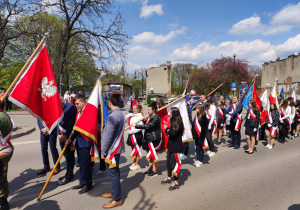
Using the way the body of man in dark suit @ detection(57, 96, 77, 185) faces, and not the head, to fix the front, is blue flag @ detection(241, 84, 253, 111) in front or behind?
behind

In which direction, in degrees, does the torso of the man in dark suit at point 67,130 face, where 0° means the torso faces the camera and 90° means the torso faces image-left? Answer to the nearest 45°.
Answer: approximately 90°

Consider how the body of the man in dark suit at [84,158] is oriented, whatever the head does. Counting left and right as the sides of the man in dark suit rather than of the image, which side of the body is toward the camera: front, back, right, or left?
left

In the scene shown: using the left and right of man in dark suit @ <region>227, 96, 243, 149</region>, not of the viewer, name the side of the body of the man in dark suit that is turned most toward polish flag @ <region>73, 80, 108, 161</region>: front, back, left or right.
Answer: front

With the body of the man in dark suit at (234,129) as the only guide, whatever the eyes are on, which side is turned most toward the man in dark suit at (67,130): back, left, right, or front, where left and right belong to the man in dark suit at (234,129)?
front

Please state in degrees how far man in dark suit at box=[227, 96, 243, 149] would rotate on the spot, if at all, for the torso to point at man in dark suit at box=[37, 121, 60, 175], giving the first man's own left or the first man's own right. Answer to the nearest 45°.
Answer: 0° — they already face them

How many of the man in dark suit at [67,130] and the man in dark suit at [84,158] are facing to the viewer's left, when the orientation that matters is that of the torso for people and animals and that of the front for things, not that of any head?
2
